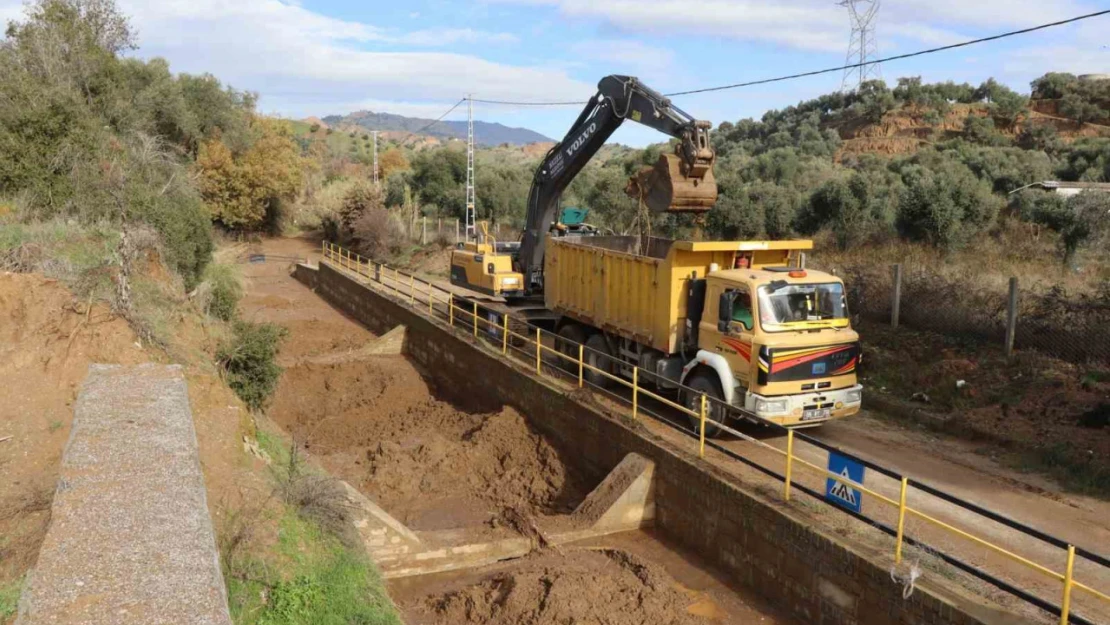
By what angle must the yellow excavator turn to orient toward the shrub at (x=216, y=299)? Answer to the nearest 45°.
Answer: approximately 135° to its right

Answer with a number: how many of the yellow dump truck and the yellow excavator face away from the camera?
0

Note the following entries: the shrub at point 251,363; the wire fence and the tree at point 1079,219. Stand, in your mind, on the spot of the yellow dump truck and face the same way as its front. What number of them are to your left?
2

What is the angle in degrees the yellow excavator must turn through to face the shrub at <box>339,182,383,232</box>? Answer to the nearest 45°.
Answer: approximately 180°

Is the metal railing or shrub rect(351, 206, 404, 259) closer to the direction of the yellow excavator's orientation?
the metal railing

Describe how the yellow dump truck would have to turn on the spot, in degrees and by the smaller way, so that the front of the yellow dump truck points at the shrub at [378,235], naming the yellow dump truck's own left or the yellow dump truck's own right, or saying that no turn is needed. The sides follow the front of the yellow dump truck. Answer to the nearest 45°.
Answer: approximately 180°

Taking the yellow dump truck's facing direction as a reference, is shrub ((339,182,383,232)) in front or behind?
behind

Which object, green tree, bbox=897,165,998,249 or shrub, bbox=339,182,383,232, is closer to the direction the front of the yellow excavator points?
the green tree

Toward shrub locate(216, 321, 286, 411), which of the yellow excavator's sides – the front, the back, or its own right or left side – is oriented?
right

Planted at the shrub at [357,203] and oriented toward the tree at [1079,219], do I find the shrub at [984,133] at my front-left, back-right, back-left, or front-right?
front-left

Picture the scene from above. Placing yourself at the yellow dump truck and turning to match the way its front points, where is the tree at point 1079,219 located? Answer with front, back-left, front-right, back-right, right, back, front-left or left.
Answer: left

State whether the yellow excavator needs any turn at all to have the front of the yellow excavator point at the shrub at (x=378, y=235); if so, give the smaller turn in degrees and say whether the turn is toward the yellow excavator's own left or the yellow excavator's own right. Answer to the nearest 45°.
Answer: approximately 180°

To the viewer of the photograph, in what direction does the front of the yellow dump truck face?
facing the viewer and to the right of the viewer

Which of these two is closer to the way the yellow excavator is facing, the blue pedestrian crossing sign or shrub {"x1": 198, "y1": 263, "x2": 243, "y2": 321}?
the blue pedestrian crossing sign
